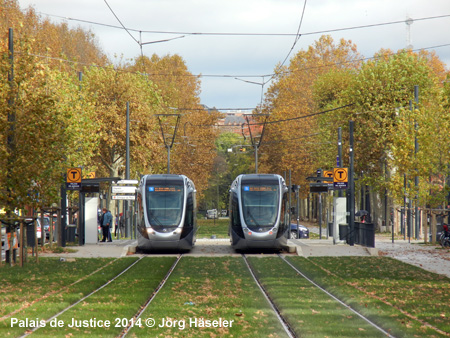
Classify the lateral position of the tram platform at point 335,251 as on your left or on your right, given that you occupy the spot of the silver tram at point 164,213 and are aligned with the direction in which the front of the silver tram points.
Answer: on your left

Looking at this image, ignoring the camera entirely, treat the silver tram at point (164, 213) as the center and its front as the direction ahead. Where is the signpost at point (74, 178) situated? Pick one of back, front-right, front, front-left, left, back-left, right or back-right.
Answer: right

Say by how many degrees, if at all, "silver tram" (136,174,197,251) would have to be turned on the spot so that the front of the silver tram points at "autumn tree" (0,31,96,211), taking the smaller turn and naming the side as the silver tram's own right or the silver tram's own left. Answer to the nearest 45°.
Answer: approximately 45° to the silver tram's own right

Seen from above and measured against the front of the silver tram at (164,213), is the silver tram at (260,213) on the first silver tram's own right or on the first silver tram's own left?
on the first silver tram's own left

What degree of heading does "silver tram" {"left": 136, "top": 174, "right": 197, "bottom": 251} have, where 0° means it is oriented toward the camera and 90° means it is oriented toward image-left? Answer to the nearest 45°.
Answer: approximately 0°

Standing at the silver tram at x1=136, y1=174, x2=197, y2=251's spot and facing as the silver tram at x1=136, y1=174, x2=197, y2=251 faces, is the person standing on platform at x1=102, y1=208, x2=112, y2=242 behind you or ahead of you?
behind
